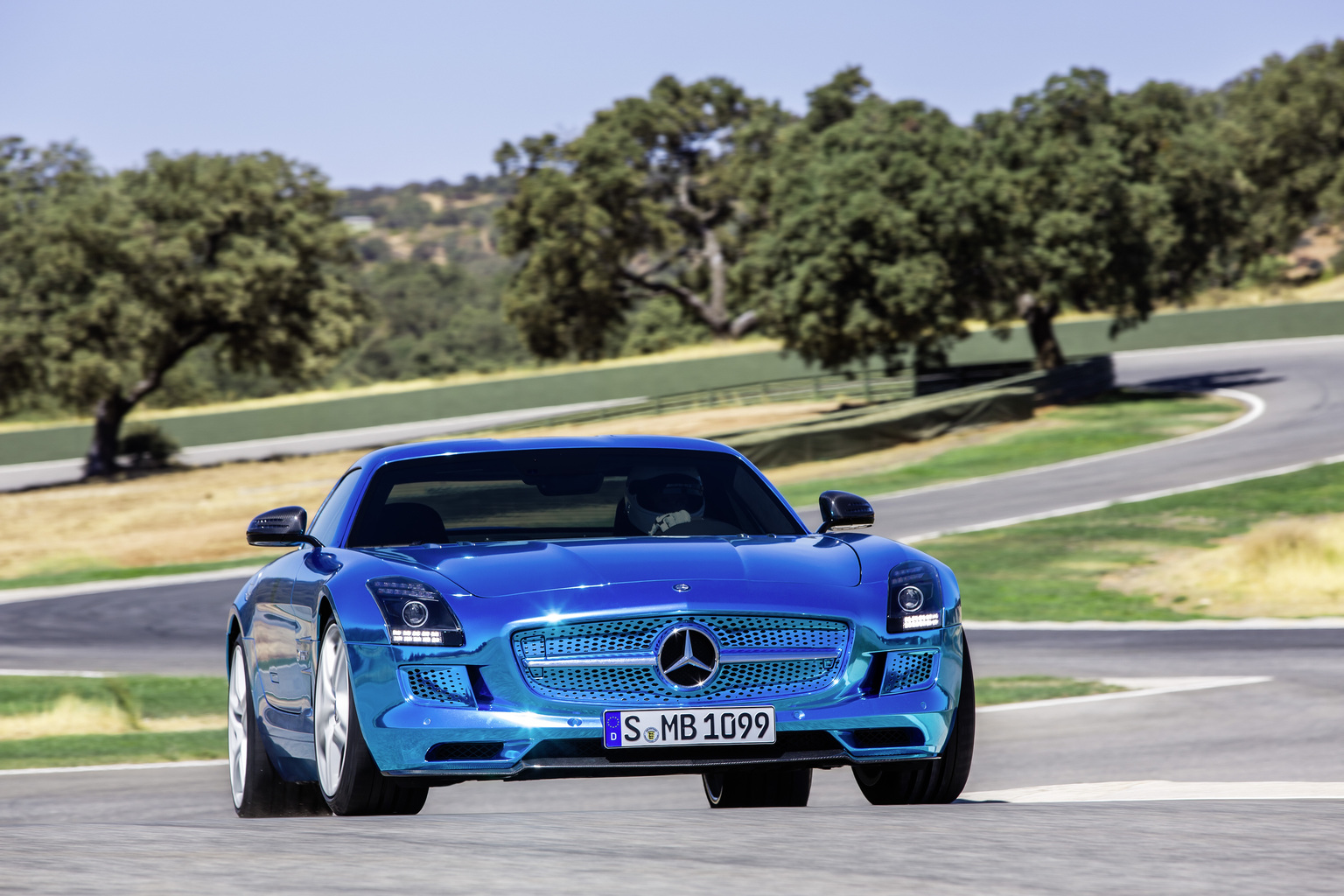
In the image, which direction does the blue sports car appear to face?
toward the camera
